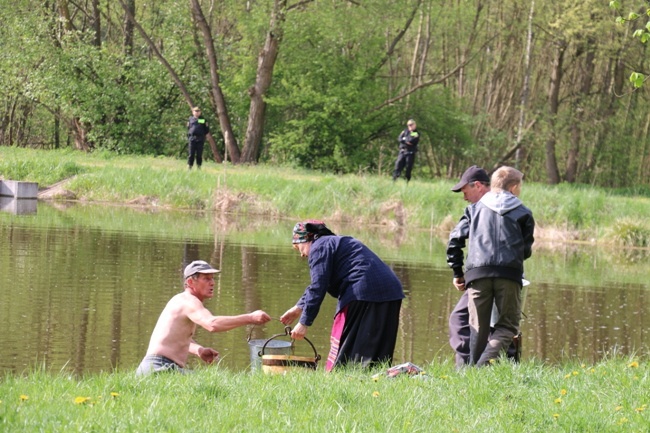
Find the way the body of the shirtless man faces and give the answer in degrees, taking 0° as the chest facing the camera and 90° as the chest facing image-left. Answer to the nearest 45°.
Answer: approximately 270°

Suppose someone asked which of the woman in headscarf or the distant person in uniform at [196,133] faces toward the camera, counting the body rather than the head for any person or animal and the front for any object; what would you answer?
the distant person in uniform

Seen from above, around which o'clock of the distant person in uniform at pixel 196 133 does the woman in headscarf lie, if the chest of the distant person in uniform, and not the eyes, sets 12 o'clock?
The woman in headscarf is roughly at 12 o'clock from the distant person in uniform.

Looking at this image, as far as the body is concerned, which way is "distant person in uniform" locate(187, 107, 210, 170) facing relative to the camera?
toward the camera

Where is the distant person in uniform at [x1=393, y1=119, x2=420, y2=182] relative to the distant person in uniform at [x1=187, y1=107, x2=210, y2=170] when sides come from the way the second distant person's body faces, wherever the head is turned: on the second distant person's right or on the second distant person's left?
on the second distant person's left

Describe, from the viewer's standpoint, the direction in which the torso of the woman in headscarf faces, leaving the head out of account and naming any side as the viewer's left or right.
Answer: facing to the left of the viewer

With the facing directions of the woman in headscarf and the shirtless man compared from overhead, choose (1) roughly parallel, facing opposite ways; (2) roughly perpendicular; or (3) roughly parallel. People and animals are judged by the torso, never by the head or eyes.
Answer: roughly parallel, facing opposite ways

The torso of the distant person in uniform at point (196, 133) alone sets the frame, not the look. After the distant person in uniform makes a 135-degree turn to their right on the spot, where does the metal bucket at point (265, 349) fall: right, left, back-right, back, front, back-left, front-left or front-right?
back-left

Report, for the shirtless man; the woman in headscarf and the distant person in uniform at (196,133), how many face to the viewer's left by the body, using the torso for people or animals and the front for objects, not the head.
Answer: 1

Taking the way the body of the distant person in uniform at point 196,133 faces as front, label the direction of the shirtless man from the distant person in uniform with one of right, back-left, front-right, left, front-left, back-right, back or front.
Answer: front

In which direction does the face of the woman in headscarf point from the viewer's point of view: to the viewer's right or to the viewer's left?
to the viewer's left

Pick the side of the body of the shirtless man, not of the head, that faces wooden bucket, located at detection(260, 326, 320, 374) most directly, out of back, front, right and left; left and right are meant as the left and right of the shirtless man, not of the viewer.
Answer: front
